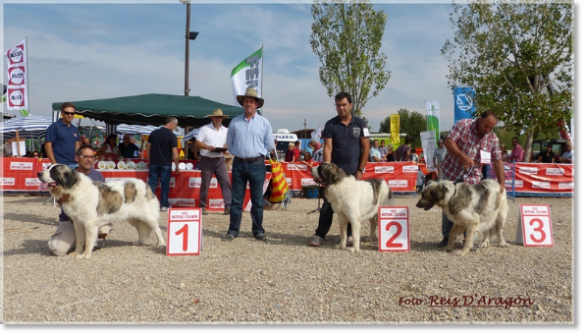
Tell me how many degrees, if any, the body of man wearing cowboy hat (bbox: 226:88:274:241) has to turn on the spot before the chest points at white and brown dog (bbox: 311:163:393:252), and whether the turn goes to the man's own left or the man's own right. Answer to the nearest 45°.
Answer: approximately 45° to the man's own left

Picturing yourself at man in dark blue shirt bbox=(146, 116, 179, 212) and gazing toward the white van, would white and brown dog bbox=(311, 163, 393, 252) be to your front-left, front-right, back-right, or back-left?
back-right

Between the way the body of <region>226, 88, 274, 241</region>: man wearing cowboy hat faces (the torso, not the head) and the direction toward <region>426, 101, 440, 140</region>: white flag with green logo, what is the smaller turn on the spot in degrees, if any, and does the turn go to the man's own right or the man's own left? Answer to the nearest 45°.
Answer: approximately 135° to the man's own left

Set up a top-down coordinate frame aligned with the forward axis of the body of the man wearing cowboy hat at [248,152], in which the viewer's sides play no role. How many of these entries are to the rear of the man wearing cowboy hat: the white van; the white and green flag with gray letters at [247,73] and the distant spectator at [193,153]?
3

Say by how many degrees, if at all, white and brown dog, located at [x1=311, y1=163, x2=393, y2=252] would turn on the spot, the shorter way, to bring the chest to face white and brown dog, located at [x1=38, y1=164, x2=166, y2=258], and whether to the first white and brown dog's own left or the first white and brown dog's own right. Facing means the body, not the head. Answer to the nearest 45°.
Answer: approximately 45° to the first white and brown dog's own right

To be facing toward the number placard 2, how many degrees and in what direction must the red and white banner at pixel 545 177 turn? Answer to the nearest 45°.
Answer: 0° — it already faces it

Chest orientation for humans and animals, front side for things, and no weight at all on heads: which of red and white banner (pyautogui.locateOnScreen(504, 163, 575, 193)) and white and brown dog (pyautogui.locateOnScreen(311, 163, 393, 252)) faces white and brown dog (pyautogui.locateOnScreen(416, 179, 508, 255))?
the red and white banner
